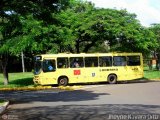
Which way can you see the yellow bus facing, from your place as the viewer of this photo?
facing to the left of the viewer

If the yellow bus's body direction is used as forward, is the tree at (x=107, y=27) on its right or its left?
on its right
